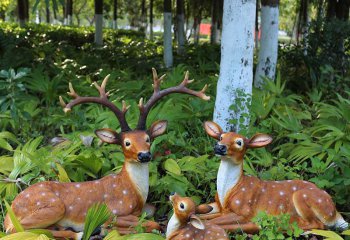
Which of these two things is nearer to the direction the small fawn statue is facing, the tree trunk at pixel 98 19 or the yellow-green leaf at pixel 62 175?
the yellow-green leaf

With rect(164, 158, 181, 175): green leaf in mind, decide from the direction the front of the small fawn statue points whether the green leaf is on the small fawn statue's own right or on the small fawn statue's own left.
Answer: on the small fawn statue's own right

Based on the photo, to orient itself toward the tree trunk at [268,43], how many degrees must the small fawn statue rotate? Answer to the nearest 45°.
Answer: approximately 90° to its right

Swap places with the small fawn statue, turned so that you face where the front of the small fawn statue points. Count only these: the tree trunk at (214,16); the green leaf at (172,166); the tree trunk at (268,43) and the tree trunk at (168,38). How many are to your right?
4

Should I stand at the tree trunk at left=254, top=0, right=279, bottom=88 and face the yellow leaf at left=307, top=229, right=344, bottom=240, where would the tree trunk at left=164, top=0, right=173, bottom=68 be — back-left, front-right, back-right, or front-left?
back-right

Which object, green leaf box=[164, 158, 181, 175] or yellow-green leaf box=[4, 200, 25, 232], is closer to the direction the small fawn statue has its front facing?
the yellow-green leaf

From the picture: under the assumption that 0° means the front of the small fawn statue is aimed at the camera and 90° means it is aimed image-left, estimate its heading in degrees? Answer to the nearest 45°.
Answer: approximately 90°

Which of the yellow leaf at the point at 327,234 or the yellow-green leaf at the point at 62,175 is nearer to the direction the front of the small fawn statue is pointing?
the yellow-green leaf

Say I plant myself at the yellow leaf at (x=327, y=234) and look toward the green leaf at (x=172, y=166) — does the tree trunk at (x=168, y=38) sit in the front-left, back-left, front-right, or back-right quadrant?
front-right

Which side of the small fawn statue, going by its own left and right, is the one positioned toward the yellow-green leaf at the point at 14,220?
front

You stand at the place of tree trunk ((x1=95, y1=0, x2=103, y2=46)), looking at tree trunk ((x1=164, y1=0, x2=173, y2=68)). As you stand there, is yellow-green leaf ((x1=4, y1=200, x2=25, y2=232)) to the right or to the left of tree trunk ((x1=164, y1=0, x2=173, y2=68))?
right

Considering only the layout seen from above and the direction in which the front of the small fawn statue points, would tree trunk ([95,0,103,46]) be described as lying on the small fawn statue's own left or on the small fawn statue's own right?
on the small fawn statue's own right

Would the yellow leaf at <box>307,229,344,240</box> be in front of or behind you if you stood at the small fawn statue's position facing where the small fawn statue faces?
behind
